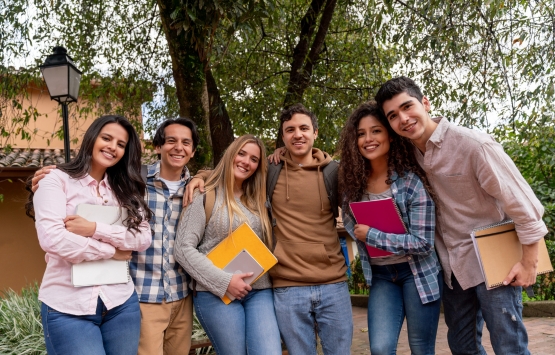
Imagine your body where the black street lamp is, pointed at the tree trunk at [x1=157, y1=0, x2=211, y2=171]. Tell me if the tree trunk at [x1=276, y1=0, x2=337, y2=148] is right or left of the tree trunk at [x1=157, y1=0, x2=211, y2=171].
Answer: left

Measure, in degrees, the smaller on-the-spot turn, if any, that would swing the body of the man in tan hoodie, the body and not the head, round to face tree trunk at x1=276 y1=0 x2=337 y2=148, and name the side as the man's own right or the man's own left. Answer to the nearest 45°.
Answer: approximately 180°

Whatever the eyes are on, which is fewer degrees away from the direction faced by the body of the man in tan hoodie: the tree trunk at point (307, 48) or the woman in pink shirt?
the woman in pink shirt

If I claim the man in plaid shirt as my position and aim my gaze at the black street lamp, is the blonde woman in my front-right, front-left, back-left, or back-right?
back-right

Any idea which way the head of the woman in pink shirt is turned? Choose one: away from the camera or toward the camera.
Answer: toward the camera

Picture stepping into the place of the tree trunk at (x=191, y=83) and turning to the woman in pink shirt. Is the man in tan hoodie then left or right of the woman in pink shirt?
left

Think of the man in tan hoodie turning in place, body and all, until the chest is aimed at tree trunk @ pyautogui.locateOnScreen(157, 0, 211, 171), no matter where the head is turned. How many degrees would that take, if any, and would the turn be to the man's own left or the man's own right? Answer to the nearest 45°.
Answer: approximately 135° to the man's own right

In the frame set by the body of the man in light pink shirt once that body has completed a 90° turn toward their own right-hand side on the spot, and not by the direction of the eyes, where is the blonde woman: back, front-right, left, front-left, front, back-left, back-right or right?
front-left

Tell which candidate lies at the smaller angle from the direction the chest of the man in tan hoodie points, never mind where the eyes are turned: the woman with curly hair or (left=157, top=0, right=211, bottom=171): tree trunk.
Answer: the woman with curly hair

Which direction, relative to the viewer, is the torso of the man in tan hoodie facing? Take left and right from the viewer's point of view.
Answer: facing the viewer

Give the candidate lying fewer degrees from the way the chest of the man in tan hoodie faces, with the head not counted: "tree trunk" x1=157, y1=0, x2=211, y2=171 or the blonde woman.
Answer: the blonde woman

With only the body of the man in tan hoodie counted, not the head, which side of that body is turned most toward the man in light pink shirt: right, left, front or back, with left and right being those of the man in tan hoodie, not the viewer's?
left

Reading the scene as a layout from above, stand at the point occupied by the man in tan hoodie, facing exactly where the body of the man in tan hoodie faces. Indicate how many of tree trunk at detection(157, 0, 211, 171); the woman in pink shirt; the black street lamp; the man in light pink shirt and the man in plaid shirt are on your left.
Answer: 1

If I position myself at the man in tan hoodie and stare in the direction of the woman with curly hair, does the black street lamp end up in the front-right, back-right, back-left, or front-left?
back-left

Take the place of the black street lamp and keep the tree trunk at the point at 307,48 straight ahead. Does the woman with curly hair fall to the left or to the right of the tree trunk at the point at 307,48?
right

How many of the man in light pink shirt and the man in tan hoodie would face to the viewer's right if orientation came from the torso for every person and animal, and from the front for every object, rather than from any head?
0

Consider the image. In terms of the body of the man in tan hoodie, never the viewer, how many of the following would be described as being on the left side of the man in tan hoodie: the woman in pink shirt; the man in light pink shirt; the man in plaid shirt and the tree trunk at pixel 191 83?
1

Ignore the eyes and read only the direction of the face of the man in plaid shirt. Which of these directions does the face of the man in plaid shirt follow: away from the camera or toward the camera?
toward the camera

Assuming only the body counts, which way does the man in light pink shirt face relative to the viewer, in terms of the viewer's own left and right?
facing the viewer and to the left of the viewer
